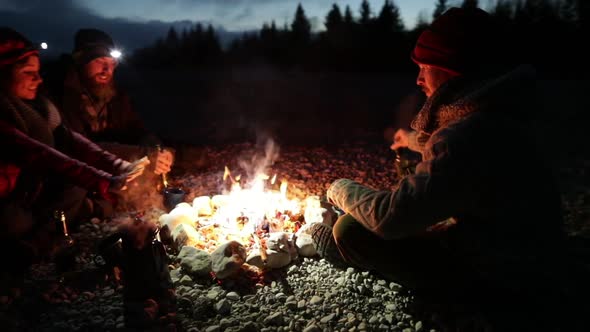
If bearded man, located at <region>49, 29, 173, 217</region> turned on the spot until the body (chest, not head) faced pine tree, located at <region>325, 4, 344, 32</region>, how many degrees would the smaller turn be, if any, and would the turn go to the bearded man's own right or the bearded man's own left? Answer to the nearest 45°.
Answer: approximately 90° to the bearded man's own left

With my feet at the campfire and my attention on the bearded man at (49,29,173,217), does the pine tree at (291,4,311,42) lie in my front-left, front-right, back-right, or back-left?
front-right

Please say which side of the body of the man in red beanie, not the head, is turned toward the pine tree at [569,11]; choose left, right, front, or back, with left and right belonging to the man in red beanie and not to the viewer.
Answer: right

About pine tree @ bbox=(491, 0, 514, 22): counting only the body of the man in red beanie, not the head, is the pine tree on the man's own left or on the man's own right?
on the man's own right

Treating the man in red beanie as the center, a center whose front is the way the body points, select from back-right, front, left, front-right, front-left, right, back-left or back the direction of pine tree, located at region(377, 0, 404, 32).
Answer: right

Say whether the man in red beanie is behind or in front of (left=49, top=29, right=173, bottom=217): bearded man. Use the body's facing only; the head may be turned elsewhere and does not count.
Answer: in front

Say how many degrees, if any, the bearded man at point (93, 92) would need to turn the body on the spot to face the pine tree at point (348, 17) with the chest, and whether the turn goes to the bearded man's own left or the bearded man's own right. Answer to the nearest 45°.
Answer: approximately 90° to the bearded man's own left

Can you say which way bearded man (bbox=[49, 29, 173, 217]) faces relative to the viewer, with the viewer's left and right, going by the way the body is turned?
facing the viewer and to the right of the viewer

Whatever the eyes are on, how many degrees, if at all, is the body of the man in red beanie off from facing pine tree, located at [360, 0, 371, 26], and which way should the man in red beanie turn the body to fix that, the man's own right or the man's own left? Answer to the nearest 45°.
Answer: approximately 90° to the man's own right

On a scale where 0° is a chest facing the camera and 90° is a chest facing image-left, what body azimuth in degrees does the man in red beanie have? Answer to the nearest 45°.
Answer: approximately 90°

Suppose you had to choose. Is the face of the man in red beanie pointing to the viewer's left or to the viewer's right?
to the viewer's left

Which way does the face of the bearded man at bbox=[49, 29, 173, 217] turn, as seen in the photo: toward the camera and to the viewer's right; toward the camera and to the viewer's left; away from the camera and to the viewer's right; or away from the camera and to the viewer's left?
toward the camera and to the viewer's right

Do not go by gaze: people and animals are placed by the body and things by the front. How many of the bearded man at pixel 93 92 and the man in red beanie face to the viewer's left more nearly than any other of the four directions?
1
